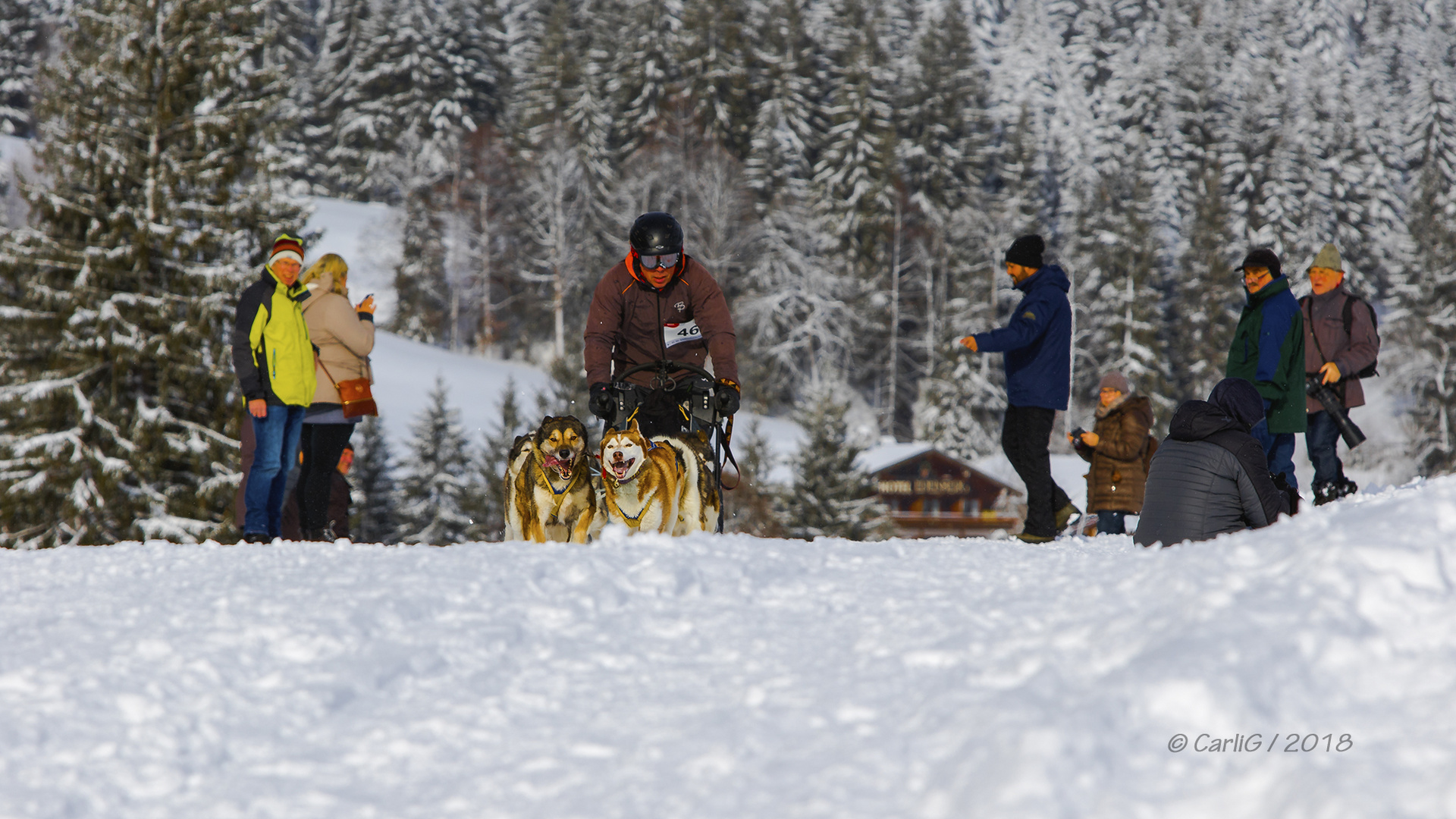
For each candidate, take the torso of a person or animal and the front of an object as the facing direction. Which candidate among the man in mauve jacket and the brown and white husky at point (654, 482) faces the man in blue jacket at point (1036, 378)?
the man in mauve jacket

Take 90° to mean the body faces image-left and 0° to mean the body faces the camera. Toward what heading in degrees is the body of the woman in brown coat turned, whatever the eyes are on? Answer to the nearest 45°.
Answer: approximately 45°

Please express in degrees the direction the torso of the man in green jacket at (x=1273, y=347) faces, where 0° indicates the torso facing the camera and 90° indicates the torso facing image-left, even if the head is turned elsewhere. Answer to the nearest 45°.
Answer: approximately 45°

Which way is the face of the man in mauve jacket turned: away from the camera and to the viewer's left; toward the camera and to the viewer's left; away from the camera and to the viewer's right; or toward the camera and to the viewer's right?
toward the camera and to the viewer's left

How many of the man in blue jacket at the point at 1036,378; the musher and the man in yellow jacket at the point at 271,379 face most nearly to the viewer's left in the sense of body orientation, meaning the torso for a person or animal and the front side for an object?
1

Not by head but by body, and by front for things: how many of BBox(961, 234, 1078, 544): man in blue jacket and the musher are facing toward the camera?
1

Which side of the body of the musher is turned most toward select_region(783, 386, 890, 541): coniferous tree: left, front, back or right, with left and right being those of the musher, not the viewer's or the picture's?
back

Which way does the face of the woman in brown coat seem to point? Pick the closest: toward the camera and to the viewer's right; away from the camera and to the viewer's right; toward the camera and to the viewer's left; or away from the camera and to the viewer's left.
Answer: toward the camera and to the viewer's left

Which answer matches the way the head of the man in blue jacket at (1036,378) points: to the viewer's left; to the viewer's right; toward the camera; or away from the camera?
to the viewer's left

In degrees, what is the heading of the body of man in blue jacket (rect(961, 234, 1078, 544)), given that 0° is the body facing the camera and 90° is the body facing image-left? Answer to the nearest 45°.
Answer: approximately 90°

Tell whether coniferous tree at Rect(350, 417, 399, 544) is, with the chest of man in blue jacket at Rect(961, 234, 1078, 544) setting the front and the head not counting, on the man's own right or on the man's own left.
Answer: on the man's own right
